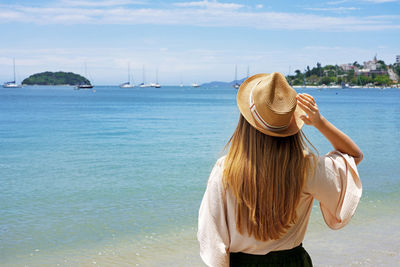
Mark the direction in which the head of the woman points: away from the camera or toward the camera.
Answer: away from the camera

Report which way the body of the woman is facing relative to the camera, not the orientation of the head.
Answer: away from the camera
